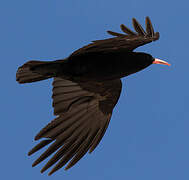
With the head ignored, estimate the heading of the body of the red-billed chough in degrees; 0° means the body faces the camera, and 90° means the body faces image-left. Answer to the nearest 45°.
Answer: approximately 270°
